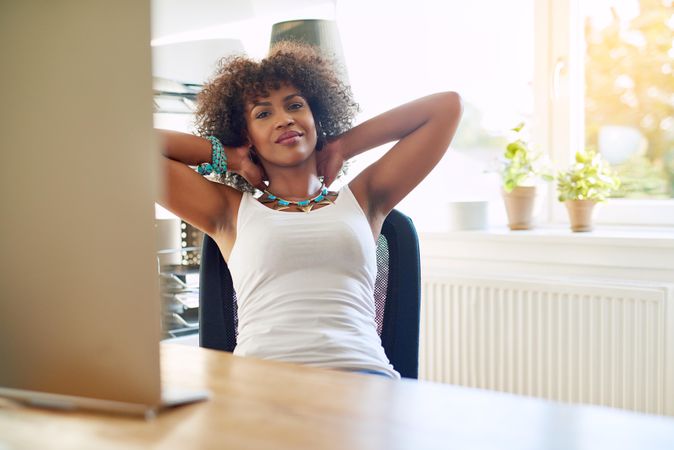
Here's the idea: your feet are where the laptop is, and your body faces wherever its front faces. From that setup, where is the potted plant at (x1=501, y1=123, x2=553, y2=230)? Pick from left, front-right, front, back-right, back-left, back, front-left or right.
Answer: front

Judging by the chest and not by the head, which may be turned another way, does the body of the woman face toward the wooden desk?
yes

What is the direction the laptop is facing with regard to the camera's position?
facing away from the viewer and to the right of the viewer

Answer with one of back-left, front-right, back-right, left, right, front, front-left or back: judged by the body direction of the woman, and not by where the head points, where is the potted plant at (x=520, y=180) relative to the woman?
back-left

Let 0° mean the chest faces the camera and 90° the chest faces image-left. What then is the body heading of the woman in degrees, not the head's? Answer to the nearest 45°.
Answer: approximately 0°

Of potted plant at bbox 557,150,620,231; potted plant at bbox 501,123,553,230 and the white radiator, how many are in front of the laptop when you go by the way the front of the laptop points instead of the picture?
3

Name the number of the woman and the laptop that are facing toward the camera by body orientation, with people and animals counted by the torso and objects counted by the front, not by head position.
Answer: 1

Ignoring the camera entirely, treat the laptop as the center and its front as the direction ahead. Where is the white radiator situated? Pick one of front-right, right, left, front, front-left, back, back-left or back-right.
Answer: front

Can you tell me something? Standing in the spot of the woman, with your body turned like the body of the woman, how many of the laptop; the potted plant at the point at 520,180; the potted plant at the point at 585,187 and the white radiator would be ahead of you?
1

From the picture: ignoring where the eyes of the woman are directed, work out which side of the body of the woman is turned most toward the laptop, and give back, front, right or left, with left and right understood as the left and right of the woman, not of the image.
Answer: front
